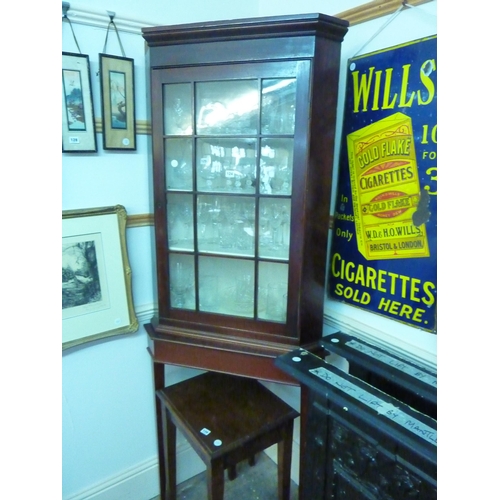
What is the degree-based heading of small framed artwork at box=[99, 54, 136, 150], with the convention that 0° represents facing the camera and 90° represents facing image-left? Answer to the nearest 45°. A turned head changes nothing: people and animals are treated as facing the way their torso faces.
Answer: approximately 315°

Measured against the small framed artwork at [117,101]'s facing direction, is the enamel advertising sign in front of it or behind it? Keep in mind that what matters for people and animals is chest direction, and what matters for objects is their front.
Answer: in front

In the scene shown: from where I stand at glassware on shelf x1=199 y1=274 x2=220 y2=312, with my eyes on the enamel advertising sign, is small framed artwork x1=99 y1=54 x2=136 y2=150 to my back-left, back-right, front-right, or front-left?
back-right

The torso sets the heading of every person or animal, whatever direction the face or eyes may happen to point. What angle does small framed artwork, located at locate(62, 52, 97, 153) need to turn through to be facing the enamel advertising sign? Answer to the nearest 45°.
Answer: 0° — it already faces it

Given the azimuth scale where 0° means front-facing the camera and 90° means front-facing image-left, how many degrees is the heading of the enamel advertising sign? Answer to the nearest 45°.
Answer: approximately 45°
